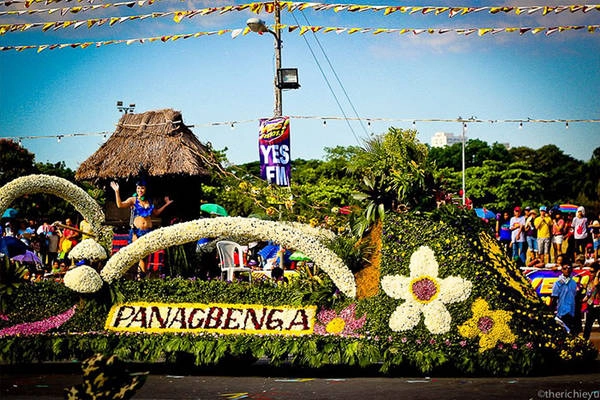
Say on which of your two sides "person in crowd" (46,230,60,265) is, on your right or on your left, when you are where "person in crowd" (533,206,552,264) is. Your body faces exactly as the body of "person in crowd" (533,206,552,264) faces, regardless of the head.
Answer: on your right

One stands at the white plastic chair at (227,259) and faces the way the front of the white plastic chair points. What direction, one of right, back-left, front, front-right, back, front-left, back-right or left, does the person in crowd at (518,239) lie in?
left

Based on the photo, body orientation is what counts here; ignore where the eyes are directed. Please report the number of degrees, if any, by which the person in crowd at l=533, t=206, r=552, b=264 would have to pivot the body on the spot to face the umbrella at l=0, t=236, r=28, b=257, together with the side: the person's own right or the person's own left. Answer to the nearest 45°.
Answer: approximately 45° to the person's own right

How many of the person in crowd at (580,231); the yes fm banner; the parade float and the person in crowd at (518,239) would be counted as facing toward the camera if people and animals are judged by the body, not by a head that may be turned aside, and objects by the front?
3

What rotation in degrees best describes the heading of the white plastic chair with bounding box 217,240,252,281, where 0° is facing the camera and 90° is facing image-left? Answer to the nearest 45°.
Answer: approximately 315°

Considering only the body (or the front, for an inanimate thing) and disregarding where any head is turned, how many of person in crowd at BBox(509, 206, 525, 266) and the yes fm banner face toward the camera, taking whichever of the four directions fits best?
2

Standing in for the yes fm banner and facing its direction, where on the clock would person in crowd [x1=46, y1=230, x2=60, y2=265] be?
The person in crowd is roughly at 4 o'clock from the yes fm banner.
